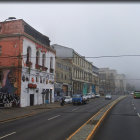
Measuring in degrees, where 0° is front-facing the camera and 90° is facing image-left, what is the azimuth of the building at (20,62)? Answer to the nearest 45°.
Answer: approximately 315°
